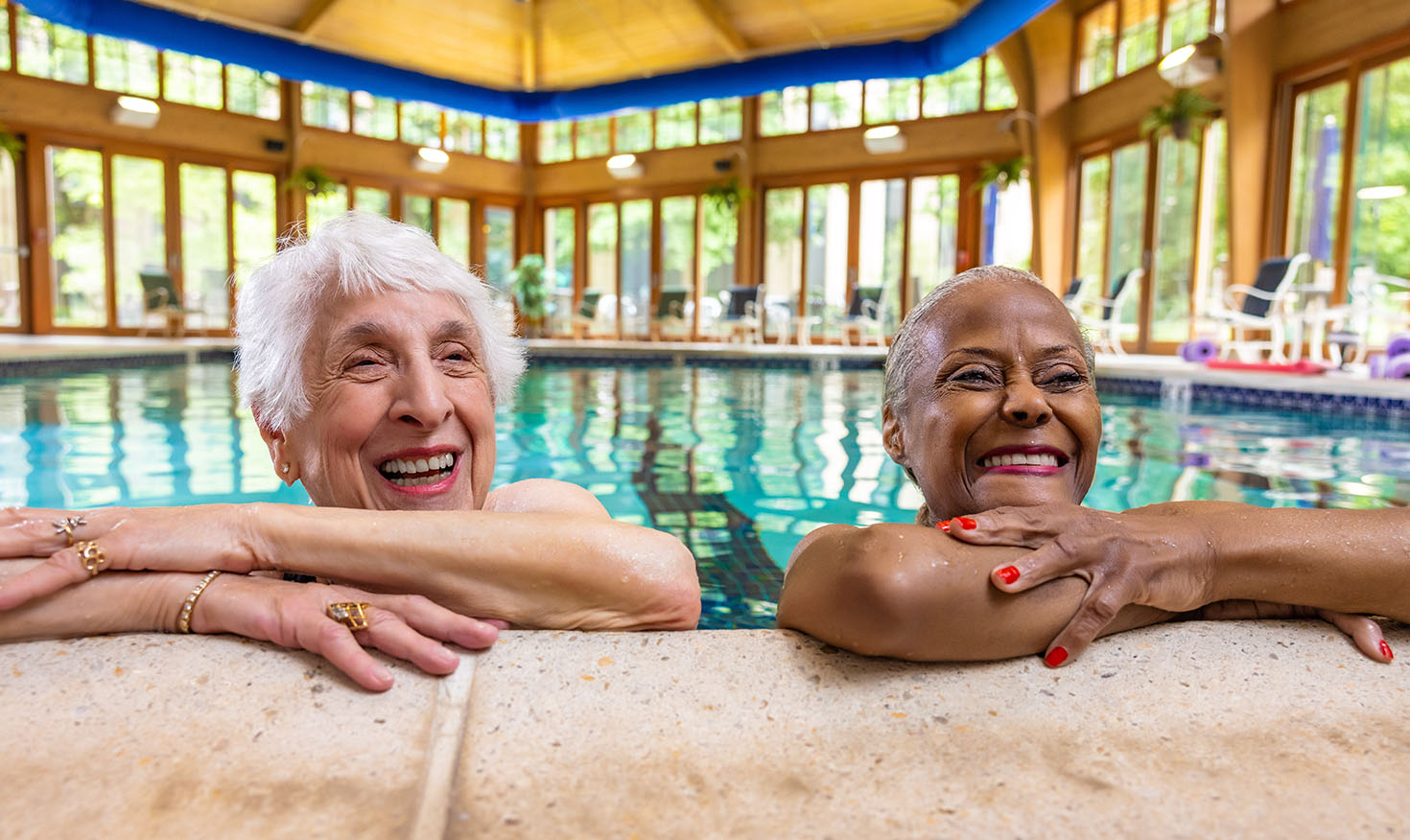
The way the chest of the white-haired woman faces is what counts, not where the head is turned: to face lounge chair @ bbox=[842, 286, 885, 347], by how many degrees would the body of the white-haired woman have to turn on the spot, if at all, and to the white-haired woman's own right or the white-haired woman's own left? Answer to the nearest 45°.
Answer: approximately 135° to the white-haired woman's own left

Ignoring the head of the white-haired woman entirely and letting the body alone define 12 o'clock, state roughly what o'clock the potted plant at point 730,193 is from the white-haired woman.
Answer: The potted plant is roughly at 7 o'clock from the white-haired woman.

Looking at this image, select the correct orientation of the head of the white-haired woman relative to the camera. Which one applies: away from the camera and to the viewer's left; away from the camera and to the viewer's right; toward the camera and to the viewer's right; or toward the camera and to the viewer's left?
toward the camera and to the viewer's right

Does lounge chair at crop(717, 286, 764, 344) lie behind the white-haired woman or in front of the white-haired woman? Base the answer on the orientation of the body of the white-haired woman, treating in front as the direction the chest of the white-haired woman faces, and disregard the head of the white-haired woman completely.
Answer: behind

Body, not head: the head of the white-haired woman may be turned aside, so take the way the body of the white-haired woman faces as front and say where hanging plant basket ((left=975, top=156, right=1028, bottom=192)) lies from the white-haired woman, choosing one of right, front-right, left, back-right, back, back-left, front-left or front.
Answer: back-left

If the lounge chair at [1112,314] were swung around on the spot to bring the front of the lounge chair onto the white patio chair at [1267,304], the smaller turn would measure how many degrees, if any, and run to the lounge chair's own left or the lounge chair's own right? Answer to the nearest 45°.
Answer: approximately 135° to the lounge chair's own left

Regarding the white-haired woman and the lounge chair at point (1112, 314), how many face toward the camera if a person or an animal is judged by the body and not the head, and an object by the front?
1

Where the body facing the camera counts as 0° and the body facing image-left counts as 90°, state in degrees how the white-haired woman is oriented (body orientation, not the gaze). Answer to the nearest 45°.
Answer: approximately 0°

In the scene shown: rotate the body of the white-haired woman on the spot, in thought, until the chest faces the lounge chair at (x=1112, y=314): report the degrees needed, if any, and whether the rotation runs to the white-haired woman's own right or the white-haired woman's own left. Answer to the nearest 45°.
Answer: approximately 135° to the white-haired woman's own left

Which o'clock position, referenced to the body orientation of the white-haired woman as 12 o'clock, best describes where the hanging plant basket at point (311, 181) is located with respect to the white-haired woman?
The hanging plant basket is roughly at 6 o'clock from the white-haired woman.

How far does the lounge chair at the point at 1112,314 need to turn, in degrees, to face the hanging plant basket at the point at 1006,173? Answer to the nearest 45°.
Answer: approximately 45° to its right

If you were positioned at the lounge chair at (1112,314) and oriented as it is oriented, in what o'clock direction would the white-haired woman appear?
The white-haired woman is roughly at 9 o'clock from the lounge chair.

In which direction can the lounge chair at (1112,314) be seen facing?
to the viewer's left
